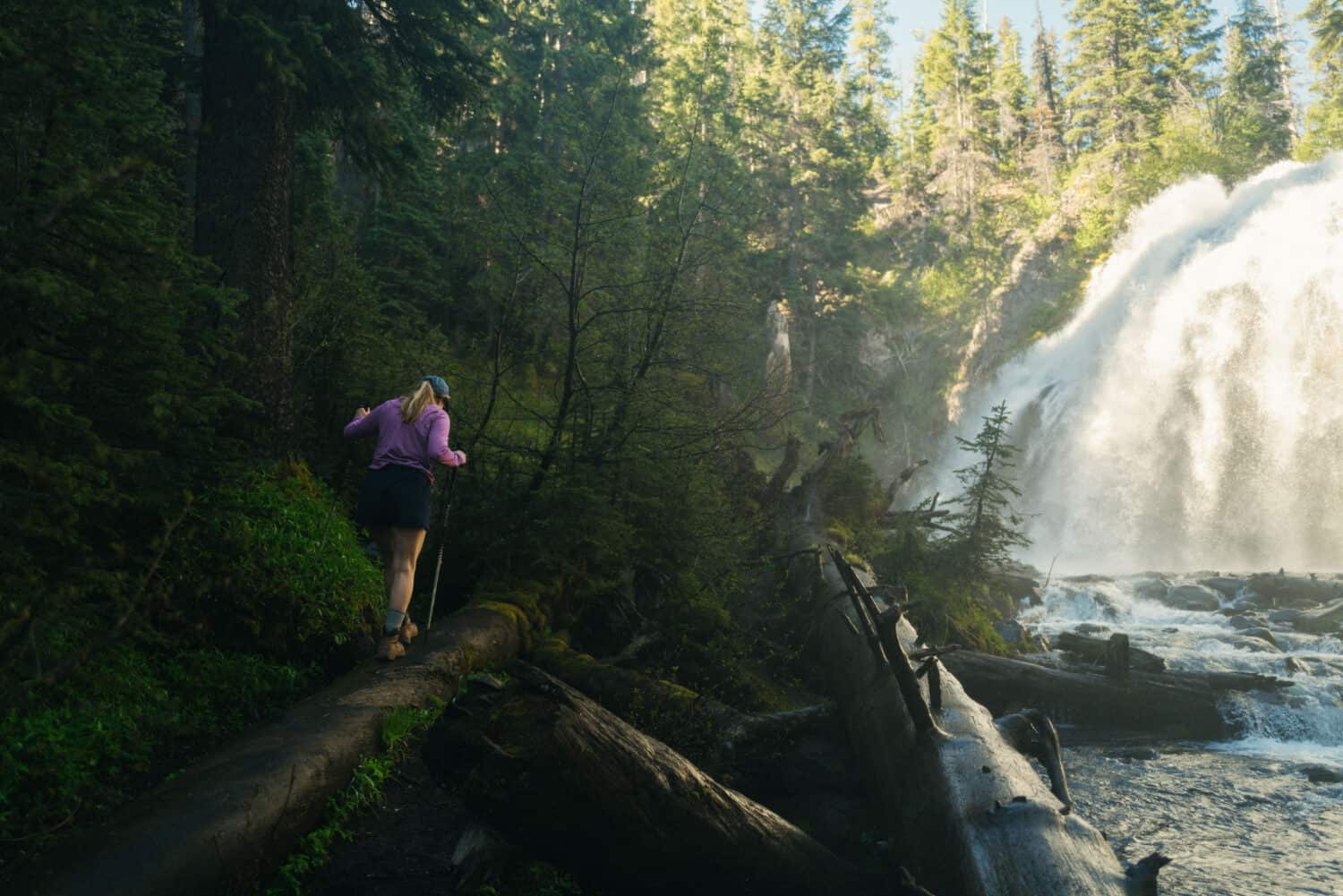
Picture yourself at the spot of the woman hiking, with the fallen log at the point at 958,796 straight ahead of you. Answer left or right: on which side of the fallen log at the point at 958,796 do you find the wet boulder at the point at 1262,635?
left

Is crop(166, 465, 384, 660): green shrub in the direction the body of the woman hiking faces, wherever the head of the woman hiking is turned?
no

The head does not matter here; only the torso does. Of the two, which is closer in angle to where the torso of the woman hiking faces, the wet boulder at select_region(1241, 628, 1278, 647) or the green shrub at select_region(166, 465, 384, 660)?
the wet boulder

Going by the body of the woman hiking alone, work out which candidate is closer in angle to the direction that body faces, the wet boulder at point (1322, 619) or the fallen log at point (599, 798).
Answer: the wet boulder

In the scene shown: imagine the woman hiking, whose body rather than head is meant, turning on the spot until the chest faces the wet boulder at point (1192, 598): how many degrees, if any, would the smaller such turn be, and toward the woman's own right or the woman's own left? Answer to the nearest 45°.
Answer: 0° — they already face it

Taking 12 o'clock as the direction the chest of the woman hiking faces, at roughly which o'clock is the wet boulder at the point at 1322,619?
The wet boulder is roughly at 1 o'clock from the woman hiking.

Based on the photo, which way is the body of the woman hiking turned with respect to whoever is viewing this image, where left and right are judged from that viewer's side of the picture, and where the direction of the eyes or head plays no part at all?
facing away from the viewer and to the right of the viewer

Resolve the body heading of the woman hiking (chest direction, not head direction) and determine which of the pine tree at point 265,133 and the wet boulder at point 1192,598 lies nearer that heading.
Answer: the wet boulder

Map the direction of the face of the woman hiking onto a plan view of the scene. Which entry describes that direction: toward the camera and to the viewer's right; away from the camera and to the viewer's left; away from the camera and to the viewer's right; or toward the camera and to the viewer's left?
away from the camera and to the viewer's right

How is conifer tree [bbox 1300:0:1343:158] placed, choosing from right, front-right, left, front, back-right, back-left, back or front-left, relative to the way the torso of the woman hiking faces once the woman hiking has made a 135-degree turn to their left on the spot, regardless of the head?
back-right

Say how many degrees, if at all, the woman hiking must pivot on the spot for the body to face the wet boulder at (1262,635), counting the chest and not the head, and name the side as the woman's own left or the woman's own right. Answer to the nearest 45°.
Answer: approximately 45° to the woman's own right

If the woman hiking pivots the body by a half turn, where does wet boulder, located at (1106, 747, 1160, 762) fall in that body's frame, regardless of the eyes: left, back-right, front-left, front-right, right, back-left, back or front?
back-left

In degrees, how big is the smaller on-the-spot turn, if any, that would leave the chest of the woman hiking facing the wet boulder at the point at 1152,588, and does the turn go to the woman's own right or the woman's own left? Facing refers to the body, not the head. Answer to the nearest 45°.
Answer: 0° — they already face it

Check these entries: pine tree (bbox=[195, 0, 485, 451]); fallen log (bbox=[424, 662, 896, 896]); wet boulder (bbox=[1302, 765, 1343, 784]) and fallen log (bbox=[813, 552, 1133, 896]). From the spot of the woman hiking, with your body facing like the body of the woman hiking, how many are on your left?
1

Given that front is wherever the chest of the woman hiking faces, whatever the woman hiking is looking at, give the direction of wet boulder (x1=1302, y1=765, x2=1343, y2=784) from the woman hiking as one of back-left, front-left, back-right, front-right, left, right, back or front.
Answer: front-right

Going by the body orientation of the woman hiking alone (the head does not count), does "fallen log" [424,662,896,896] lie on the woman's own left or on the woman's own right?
on the woman's own right

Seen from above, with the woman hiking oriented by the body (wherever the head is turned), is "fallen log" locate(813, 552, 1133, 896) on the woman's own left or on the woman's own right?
on the woman's own right
